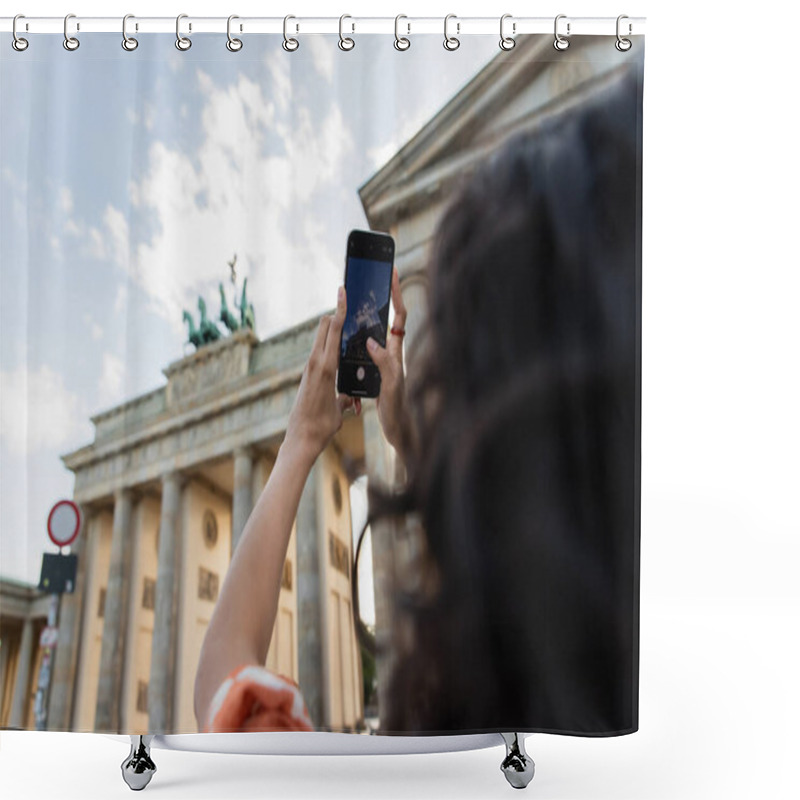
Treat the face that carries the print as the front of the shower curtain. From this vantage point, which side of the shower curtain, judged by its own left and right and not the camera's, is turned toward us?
front
